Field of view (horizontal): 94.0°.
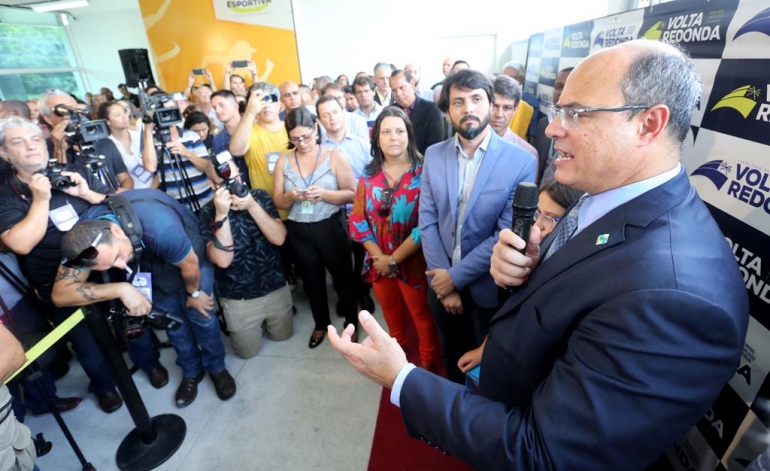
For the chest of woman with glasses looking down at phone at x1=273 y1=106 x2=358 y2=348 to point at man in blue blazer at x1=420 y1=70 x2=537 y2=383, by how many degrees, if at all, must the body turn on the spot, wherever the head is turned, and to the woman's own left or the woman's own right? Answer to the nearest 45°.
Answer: approximately 45° to the woman's own left

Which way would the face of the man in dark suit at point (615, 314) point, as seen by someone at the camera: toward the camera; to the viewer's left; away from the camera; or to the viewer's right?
to the viewer's left

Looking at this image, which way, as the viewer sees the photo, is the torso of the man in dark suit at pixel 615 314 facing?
to the viewer's left

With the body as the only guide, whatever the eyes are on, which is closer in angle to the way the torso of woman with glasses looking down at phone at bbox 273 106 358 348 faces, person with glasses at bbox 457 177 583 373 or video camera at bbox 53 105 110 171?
the person with glasses

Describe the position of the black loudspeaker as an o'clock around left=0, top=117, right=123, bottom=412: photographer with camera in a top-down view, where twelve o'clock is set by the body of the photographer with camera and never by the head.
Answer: The black loudspeaker is roughly at 8 o'clock from the photographer with camera.

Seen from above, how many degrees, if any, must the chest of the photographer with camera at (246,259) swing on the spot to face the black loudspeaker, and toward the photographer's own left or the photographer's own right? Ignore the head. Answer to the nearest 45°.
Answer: approximately 180°

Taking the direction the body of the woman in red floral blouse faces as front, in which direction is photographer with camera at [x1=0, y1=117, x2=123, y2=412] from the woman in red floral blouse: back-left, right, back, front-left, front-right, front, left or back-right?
right

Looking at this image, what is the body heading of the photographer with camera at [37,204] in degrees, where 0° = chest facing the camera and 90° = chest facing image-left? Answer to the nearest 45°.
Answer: approximately 315°

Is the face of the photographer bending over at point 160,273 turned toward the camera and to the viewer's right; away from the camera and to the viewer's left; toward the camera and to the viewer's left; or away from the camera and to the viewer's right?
toward the camera and to the viewer's right
